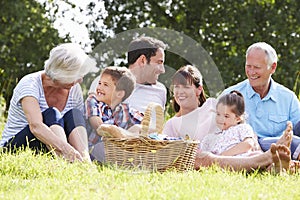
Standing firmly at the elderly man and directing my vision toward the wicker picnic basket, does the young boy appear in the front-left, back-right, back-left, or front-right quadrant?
front-right

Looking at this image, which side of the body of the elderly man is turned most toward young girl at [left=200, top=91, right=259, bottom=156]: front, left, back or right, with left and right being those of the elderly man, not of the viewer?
front

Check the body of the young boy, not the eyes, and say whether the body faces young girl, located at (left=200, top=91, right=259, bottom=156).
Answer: no

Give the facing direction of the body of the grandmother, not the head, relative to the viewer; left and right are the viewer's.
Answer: facing the viewer and to the right of the viewer

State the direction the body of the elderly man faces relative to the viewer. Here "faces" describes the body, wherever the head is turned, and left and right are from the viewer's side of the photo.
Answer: facing the viewer and to the left of the viewer

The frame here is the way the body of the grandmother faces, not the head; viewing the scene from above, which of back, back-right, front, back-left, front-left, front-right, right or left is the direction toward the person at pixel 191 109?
front-left

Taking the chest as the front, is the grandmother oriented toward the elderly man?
no

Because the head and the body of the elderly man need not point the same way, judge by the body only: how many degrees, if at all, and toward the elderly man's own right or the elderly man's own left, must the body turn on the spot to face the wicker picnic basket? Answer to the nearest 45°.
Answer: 0° — they already face it

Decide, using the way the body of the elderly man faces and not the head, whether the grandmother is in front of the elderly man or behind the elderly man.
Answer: in front

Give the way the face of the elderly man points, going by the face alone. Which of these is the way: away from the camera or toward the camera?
toward the camera

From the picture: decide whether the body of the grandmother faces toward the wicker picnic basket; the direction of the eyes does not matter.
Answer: yes

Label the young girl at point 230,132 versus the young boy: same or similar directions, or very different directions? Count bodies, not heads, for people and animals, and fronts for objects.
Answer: same or similar directions
